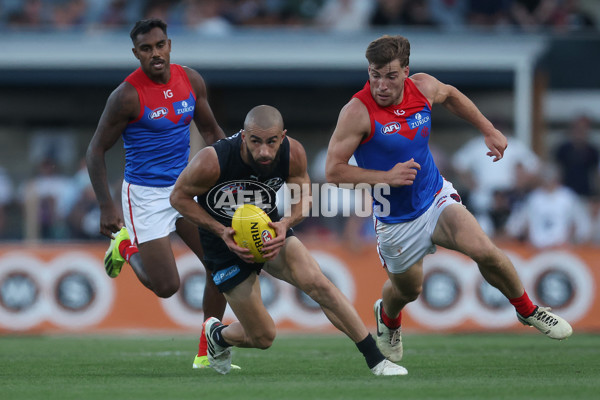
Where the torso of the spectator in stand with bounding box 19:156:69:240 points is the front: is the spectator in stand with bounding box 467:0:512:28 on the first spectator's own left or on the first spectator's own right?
on the first spectator's own left

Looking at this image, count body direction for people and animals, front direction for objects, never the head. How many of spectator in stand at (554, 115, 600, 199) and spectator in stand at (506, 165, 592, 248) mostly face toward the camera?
2

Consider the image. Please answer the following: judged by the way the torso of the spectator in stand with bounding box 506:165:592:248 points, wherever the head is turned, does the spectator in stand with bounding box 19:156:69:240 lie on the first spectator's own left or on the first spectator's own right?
on the first spectator's own right

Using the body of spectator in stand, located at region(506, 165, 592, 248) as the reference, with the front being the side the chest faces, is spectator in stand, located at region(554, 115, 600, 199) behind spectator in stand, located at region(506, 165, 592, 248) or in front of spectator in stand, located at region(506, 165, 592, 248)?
behind

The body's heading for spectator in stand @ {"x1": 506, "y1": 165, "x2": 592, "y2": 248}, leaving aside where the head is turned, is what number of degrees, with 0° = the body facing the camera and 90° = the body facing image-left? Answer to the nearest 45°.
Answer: approximately 0°

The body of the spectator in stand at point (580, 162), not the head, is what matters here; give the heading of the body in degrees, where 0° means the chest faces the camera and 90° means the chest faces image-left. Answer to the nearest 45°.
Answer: approximately 0°

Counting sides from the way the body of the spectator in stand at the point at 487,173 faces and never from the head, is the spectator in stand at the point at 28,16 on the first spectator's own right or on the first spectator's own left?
on the first spectator's own right

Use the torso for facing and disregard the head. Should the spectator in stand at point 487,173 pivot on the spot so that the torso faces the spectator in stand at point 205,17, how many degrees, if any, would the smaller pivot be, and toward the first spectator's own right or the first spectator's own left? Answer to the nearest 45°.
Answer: approximately 90° to the first spectator's own right
